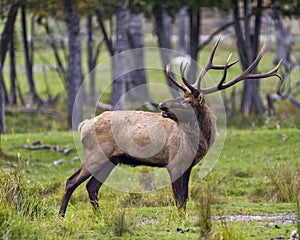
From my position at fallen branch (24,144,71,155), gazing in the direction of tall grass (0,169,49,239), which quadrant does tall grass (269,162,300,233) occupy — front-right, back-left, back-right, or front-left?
front-left

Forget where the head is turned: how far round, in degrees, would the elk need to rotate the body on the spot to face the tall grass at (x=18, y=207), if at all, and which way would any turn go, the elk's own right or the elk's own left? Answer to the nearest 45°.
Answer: approximately 135° to the elk's own right

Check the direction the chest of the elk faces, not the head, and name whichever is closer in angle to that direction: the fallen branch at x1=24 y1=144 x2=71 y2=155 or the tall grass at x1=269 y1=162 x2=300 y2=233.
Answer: the tall grass

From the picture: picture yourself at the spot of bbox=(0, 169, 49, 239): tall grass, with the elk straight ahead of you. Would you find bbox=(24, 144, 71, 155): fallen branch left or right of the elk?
left

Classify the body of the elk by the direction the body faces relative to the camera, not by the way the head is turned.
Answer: to the viewer's right
